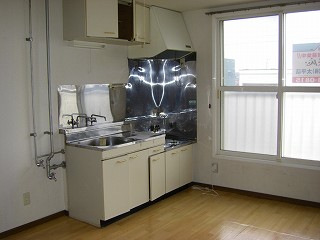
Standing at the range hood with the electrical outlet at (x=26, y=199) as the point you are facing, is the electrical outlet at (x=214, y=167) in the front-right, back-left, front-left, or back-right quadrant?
back-left

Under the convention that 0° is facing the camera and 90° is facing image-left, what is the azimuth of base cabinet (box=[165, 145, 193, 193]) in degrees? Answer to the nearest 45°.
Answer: approximately 315°

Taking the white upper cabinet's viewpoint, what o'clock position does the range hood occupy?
The range hood is roughly at 9 o'clock from the white upper cabinet.

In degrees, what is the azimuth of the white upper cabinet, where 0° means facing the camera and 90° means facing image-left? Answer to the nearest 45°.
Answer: approximately 315°

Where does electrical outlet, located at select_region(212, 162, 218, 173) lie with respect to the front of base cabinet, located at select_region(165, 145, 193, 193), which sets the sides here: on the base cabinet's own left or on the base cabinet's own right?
on the base cabinet's own left

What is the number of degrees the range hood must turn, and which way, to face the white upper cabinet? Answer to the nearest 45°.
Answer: approximately 90° to its right
